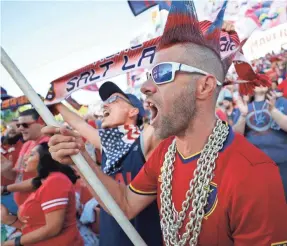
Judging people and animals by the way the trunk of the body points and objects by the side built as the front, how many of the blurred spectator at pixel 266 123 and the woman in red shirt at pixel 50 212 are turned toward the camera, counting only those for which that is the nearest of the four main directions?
1

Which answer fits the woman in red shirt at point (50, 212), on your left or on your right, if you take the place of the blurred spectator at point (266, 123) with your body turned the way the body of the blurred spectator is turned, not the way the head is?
on your right

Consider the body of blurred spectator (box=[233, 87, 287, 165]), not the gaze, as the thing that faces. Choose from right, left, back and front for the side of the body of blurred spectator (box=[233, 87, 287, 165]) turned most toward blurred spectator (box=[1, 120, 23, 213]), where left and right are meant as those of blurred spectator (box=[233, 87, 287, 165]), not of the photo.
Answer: right

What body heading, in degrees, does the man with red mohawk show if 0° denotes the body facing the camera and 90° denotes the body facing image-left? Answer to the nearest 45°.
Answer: approximately 45°

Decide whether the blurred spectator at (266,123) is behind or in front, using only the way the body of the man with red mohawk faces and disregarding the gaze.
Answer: behind

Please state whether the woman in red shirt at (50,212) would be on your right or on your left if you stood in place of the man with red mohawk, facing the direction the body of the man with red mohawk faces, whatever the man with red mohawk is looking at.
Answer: on your right
